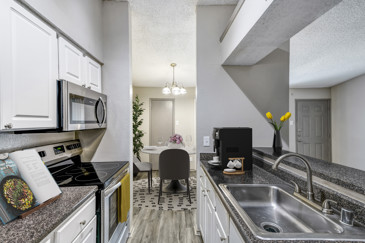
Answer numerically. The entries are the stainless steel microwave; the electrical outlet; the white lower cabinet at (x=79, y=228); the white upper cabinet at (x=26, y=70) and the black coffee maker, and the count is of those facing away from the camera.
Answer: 0

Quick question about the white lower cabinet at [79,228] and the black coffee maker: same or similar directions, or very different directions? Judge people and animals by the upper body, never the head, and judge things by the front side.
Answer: very different directions

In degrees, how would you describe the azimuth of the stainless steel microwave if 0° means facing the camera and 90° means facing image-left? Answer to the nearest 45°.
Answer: approximately 315°

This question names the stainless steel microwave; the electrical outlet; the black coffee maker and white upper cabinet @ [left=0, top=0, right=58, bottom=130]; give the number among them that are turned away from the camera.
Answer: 0

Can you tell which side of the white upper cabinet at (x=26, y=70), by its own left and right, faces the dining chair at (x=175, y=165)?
left

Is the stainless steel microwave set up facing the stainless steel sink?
yes

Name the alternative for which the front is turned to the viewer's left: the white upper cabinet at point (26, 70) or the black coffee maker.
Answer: the black coffee maker

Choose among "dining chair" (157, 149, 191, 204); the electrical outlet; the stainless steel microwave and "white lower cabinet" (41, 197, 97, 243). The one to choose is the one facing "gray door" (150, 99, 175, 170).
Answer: the dining chair

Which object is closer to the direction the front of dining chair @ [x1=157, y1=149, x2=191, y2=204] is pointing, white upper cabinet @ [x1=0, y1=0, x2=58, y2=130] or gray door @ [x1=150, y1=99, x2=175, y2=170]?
the gray door

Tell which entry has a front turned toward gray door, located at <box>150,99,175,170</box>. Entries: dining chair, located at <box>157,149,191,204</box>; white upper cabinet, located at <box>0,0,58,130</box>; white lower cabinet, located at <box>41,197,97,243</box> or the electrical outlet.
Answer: the dining chair

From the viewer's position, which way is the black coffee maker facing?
facing to the left of the viewer

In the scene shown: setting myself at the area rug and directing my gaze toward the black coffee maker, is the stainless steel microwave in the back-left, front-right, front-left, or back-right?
front-right

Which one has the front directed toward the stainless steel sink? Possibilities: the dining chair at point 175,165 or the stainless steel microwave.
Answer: the stainless steel microwave

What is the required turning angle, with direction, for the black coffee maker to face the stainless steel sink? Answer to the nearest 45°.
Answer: approximately 90° to its left

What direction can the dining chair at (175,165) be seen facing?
away from the camera

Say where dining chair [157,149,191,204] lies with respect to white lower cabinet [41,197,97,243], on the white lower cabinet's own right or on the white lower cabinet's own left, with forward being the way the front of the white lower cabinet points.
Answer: on the white lower cabinet's own left

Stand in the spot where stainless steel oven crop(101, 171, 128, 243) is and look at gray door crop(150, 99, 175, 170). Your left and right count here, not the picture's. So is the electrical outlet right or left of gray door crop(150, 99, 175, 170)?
right

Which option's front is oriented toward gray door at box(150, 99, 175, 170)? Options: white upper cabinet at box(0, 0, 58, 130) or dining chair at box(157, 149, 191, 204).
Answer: the dining chair

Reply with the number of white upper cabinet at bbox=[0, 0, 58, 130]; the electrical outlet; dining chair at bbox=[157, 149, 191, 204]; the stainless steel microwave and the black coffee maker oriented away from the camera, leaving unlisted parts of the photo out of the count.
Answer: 1
